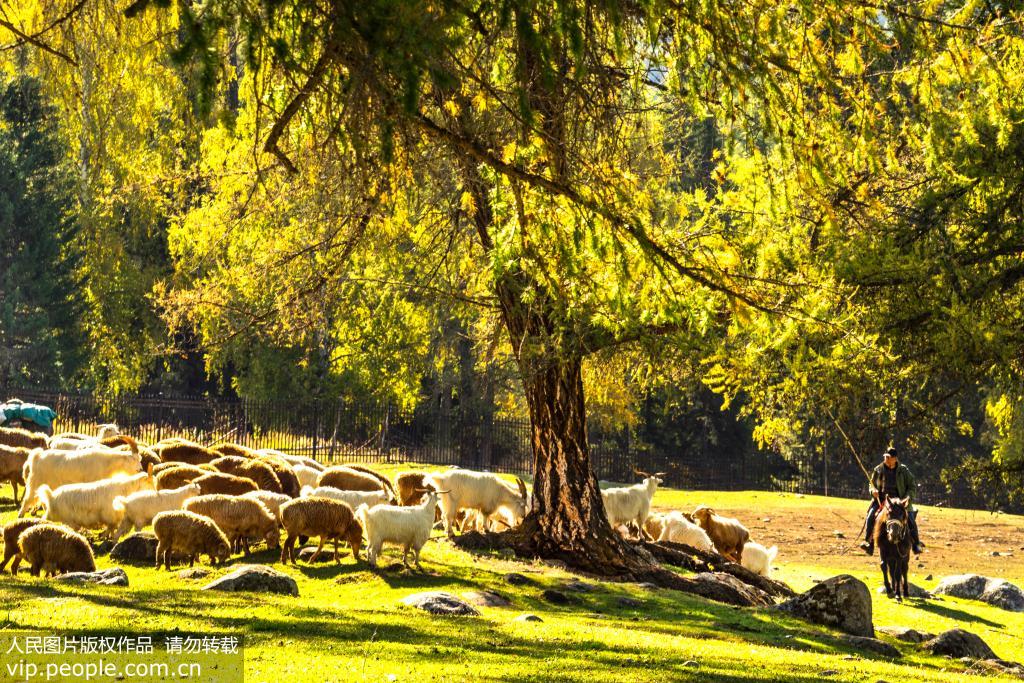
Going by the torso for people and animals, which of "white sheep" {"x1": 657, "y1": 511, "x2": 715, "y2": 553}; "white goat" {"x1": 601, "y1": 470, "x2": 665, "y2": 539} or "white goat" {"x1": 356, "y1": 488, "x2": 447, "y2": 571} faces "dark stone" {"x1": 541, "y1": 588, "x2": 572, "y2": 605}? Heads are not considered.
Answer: "white goat" {"x1": 356, "y1": 488, "x2": 447, "y2": 571}

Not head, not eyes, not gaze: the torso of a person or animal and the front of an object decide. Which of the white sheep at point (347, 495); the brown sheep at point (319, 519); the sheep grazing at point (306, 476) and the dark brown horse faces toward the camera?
the dark brown horse

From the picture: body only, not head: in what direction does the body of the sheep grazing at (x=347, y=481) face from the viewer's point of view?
to the viewer's right

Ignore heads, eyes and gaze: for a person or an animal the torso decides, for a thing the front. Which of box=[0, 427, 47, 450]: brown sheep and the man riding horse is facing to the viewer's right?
the brown sheep

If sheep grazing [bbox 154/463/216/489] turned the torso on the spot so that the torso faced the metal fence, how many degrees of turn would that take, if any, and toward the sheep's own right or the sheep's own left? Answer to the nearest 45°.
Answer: approximately 90° to the sheep's own left

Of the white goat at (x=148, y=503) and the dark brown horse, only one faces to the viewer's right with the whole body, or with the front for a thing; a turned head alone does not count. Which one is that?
the white goat

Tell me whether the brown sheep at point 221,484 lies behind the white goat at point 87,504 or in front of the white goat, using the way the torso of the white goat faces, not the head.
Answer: in front

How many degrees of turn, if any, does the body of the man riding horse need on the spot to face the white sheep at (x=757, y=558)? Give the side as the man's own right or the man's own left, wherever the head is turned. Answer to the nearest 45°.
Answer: approximately 135° to the man's own right

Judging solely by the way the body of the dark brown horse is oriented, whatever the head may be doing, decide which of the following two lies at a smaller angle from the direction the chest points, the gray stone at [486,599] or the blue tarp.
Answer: the gray stone

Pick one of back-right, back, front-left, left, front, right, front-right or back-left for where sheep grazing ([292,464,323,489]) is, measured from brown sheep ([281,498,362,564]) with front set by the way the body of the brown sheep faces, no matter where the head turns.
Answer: left

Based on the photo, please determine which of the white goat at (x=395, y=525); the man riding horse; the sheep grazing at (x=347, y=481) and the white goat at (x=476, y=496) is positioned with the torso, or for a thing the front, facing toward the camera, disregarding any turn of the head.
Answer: the man riding horse

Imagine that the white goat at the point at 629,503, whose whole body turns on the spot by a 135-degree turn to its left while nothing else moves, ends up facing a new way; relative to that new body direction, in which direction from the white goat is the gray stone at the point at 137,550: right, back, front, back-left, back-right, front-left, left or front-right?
left
